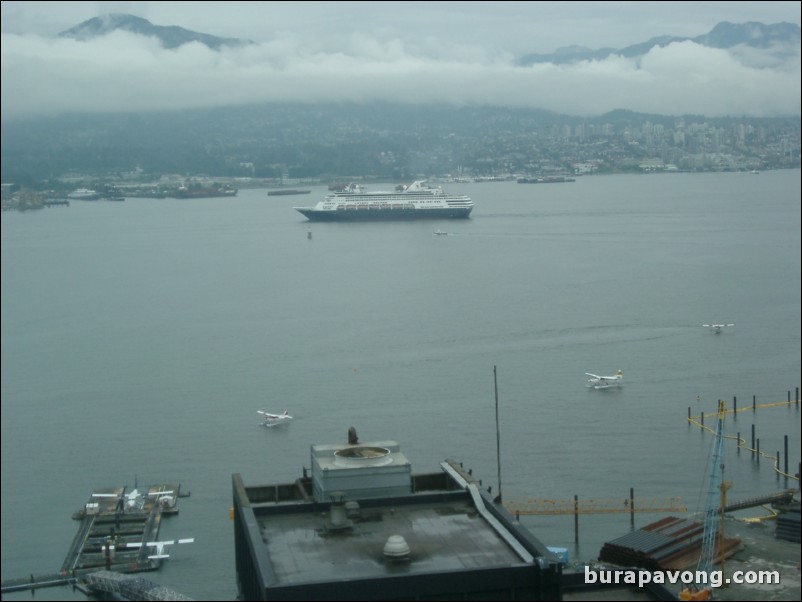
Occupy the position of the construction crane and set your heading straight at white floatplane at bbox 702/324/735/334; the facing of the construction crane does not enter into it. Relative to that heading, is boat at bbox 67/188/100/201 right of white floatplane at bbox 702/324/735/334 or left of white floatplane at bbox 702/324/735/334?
left
